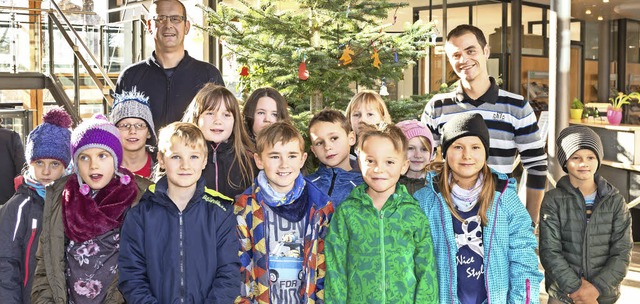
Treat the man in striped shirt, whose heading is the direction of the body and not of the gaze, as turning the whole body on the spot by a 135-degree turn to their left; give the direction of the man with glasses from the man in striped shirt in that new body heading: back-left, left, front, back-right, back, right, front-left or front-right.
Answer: back-left

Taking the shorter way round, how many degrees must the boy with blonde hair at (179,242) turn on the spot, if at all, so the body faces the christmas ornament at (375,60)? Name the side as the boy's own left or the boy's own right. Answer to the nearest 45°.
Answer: approximately 135° to the boy's own left

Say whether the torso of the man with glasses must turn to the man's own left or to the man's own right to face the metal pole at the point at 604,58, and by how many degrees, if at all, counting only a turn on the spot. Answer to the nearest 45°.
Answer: approximately 135° to the man's own left

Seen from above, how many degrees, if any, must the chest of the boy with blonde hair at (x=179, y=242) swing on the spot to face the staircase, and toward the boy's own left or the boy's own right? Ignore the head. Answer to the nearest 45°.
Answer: approximately 180°

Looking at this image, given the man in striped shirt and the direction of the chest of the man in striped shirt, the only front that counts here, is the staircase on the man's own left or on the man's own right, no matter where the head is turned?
on the man's own right

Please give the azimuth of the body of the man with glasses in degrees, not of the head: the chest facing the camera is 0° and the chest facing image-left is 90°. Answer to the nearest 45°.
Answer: approximately 0°
